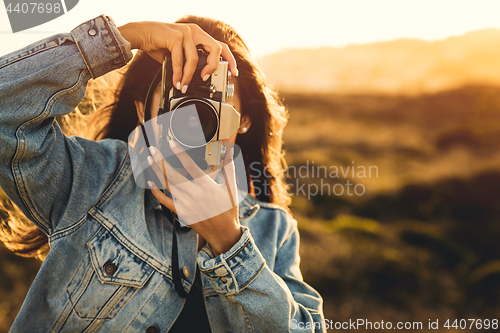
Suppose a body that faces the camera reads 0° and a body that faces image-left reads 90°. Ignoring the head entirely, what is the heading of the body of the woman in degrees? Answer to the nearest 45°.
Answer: approximately 0°
